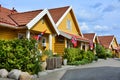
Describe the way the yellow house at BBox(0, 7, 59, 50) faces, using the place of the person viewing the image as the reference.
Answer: facing the viewer and to the right of the viewer

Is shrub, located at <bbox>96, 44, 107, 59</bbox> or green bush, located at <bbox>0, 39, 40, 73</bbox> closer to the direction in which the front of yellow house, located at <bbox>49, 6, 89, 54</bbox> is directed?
the green bush

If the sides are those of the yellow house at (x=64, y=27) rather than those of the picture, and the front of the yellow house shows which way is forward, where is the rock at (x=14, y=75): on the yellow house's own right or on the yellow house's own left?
on the yellow house's own right

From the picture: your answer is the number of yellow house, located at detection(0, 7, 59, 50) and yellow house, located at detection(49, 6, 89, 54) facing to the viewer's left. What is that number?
0

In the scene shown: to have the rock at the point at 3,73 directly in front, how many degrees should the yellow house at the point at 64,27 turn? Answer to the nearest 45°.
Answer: approximately 45° to its right

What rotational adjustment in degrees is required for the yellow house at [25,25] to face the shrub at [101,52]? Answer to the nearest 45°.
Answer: approximately 90° to its left

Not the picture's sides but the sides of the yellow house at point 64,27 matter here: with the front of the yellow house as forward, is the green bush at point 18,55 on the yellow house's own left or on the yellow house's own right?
on the yellow house's own right

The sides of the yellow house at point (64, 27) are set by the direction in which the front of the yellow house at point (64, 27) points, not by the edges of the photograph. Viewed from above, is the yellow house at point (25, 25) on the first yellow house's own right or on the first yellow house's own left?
on the first yellow house's own right
